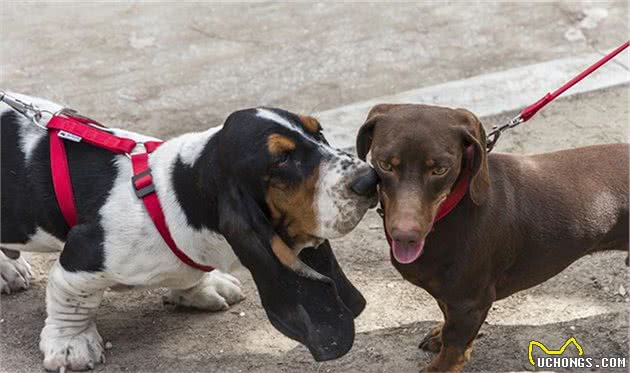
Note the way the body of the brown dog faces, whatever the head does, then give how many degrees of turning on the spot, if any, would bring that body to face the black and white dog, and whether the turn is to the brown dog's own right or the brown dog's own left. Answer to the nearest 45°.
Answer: approximately 45° to the brown dog's own right

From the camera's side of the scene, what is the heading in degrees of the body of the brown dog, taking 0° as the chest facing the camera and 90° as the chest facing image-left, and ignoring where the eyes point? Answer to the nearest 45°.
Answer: approximately 45°
